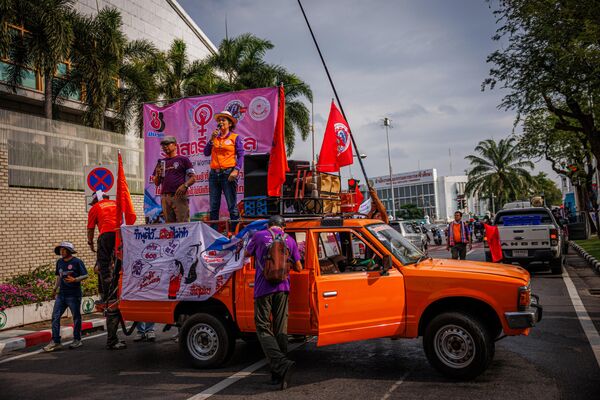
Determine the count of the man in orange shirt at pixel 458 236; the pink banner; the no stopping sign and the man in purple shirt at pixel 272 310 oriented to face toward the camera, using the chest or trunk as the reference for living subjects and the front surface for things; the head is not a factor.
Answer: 3

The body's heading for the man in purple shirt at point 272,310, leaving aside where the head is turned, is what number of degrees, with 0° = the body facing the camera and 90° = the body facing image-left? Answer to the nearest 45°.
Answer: approximately 180°

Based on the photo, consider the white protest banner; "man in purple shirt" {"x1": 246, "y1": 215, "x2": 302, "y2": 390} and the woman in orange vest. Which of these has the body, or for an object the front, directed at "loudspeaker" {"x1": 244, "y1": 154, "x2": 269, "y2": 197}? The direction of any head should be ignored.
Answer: the man in purple shirt

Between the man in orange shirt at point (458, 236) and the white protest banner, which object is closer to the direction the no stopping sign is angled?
the white protest banner

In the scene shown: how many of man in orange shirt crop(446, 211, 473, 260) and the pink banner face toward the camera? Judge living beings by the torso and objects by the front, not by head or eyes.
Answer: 2

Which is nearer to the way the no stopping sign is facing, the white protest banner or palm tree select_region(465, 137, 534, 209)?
the white protest banner

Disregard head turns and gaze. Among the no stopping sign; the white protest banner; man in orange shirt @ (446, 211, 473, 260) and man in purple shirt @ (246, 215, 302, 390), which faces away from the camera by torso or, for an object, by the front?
the man in purple shirt

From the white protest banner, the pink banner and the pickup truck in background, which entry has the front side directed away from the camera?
the pickup truck in background

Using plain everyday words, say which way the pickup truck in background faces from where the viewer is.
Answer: facing away from the viewer
